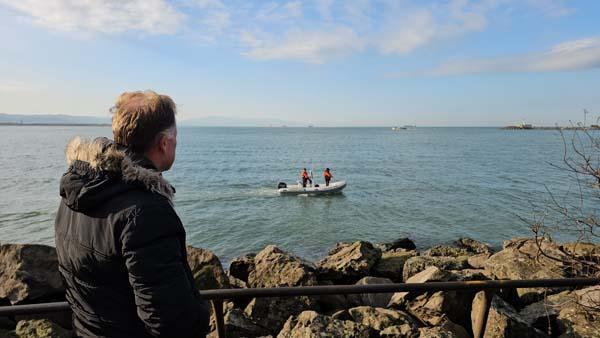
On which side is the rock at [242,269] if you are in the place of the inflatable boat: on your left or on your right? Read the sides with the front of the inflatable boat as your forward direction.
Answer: on your right

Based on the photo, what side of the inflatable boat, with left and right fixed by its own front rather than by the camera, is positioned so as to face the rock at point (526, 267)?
right

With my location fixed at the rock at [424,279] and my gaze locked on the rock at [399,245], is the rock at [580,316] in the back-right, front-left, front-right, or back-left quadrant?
back-right

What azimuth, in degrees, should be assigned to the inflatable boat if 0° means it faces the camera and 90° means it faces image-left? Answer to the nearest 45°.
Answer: approximately 270°

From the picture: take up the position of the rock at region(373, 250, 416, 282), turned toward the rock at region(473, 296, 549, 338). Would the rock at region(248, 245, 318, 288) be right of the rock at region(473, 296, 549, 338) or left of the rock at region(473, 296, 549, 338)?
right

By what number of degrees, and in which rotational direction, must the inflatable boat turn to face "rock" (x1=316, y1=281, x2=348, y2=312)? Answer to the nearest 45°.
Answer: approximately 90° to its right

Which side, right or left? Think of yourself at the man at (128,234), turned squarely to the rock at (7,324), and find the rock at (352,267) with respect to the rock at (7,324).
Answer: right

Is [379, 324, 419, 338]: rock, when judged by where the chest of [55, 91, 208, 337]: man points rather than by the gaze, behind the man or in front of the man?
in front

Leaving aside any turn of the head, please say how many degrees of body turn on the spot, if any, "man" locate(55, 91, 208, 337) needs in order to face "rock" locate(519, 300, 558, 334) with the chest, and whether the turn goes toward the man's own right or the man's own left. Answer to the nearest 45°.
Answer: approximately 45° to the man's own right

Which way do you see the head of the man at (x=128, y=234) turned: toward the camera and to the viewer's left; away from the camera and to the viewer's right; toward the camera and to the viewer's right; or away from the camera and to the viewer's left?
away from the camera and to the viewer's right

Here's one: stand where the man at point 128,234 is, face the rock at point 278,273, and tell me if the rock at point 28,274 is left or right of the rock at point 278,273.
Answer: left

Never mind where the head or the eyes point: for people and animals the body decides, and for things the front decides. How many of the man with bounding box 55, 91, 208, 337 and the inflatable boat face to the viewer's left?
0

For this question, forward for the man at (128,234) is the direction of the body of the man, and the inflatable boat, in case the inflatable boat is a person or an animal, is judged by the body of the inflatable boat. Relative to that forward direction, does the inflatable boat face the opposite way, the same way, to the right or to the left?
to the right
